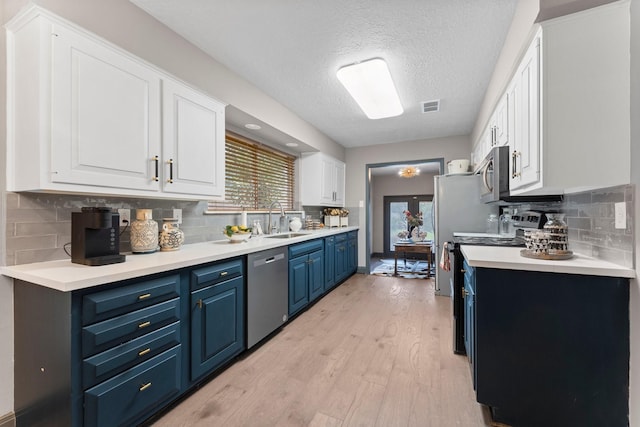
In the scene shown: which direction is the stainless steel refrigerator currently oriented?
to the viewer's left

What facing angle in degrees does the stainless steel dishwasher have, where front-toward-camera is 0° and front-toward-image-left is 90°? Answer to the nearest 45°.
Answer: approximately 315°

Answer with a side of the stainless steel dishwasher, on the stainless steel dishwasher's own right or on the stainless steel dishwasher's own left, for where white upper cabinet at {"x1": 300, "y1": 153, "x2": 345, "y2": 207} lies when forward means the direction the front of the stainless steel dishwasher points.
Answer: on the stainless steel dishwasher's own left

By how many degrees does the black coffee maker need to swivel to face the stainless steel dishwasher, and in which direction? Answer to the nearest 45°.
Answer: approximately 45° to its left

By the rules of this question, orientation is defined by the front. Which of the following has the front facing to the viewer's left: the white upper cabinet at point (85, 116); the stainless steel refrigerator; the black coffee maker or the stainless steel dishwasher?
the stainless steel refrigerator

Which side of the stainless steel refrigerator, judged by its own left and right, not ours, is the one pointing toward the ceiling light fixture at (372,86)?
left

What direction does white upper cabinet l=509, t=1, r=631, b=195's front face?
to the viewer's left

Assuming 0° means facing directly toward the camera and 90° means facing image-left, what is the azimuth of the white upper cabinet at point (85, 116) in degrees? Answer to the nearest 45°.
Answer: approximately 315°

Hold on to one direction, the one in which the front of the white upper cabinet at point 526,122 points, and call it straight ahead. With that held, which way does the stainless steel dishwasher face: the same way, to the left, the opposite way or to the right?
the opposite way
